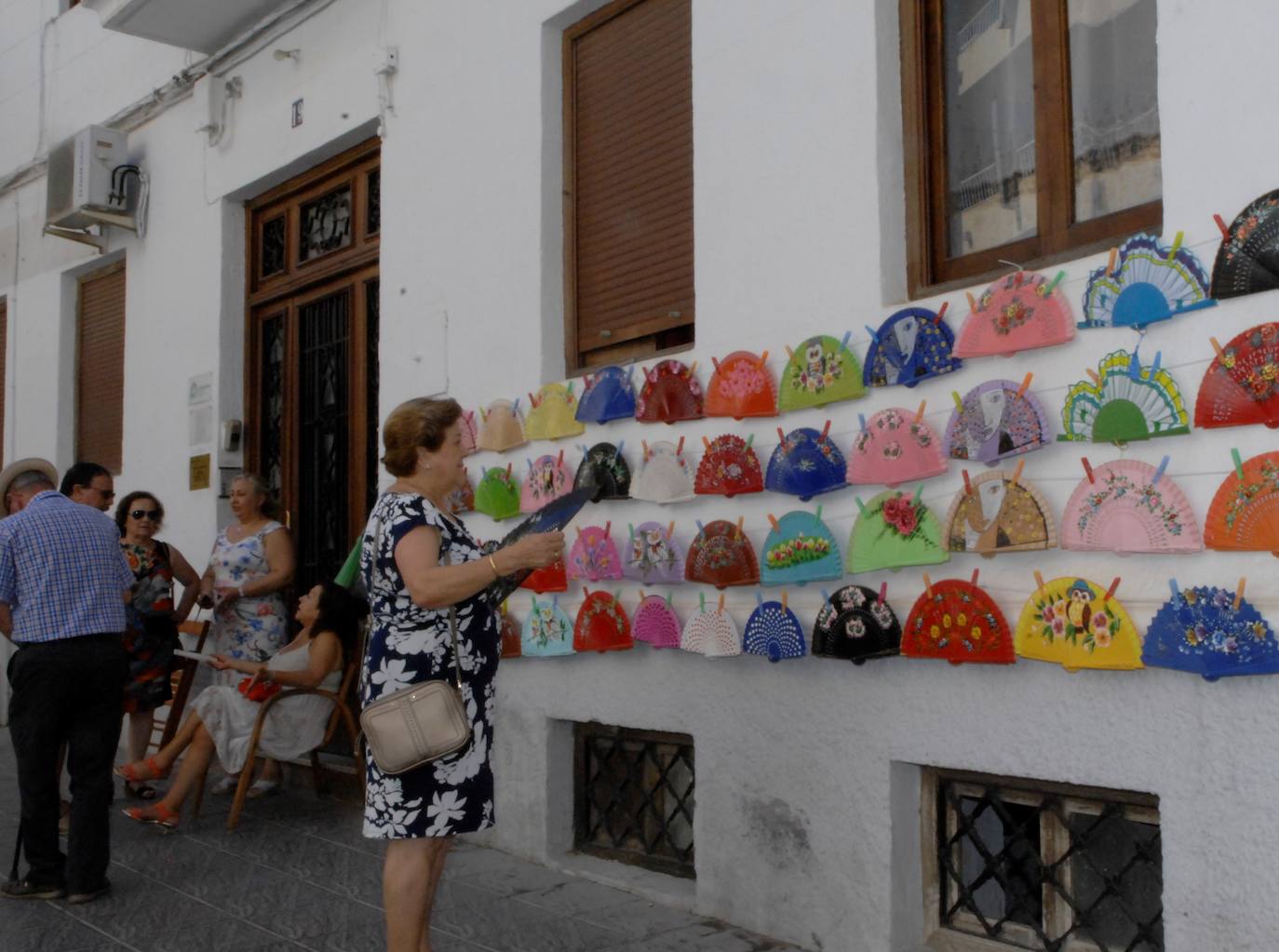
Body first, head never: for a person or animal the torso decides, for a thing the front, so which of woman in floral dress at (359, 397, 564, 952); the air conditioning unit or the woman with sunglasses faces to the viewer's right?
the woman in floral dress

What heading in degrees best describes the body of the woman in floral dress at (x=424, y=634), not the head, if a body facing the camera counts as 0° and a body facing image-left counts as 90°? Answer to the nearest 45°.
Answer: approximately 270°

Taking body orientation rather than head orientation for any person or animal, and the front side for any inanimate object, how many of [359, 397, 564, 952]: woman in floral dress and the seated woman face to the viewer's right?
1

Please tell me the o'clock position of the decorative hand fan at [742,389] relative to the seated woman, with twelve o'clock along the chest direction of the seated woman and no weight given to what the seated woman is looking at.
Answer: The decorative hand fan is roughly at 8 o'clock from the seated woman.

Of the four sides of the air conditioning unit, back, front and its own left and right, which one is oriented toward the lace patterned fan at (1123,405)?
left

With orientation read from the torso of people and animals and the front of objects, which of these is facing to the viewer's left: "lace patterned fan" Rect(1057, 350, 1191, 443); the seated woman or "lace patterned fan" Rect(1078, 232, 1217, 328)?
the seated woman

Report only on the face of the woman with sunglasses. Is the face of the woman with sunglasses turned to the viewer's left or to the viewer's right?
to the viewer's right

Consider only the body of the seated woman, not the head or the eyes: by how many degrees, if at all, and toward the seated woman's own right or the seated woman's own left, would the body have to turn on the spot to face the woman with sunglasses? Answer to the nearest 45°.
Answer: approximately 45° to the seated woman's own right

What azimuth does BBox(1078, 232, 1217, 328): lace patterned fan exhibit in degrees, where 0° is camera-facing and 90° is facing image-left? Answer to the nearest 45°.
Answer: approximately 0°

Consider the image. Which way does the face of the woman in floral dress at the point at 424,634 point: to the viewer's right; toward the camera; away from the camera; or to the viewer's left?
to the viewer's right
